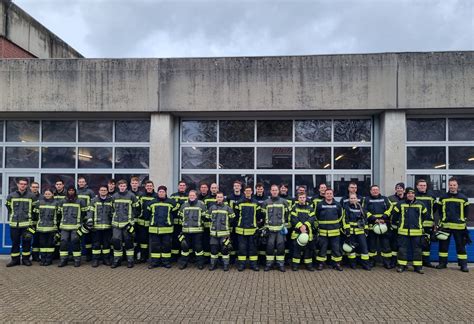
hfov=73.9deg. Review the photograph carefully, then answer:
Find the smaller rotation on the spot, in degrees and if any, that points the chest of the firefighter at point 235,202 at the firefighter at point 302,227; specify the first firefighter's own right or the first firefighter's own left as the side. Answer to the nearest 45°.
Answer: approximately 90° to the first firefighter's own left

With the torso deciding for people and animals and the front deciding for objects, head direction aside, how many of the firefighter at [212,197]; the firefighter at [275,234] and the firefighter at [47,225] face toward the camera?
3

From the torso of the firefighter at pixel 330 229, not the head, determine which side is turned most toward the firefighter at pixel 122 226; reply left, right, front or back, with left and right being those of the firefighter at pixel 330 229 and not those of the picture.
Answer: right

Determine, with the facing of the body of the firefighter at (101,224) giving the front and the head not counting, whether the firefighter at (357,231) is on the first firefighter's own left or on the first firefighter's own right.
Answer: on the first firefighter's own left

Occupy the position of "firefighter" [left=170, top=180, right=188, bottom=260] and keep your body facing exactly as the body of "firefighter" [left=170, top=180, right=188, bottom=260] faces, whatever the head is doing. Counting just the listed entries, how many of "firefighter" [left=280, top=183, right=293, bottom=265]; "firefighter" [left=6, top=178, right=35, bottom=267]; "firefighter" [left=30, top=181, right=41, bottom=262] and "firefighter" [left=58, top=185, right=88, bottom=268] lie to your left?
1

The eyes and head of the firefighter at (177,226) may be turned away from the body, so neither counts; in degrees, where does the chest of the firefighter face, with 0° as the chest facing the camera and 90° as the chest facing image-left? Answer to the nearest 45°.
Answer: approximately 0°

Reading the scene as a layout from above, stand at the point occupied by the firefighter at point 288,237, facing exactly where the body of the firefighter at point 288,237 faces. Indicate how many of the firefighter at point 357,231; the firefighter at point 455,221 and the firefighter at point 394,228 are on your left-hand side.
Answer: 3

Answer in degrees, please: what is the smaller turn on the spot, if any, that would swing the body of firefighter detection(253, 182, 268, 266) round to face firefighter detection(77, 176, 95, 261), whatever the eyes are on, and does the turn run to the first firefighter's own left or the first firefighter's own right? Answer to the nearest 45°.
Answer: approximately 90° to the first firefighter's own right

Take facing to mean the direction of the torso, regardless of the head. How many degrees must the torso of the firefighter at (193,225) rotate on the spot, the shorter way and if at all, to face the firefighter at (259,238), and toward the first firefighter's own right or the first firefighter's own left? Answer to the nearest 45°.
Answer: approximately 90° to the first firefighter's own left

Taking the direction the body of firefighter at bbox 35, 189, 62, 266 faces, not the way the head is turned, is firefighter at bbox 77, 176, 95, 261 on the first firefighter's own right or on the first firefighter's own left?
on the first firefighter's own left
